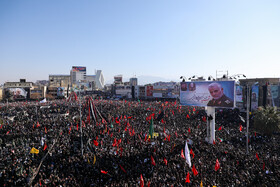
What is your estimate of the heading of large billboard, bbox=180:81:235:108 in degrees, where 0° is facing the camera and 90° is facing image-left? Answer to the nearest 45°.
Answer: approximately 0°

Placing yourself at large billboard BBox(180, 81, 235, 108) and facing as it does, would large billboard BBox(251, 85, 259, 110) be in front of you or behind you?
behind

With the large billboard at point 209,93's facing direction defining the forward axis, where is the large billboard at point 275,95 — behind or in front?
behind

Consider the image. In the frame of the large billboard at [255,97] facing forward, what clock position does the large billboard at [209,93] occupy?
the large billboard at [209,93] is roughly at 11 o'clock from the large billboard at [255,97].

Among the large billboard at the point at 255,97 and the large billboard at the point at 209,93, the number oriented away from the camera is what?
0

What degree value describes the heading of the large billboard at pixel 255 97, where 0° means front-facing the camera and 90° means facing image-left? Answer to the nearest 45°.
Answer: approximately 45°
